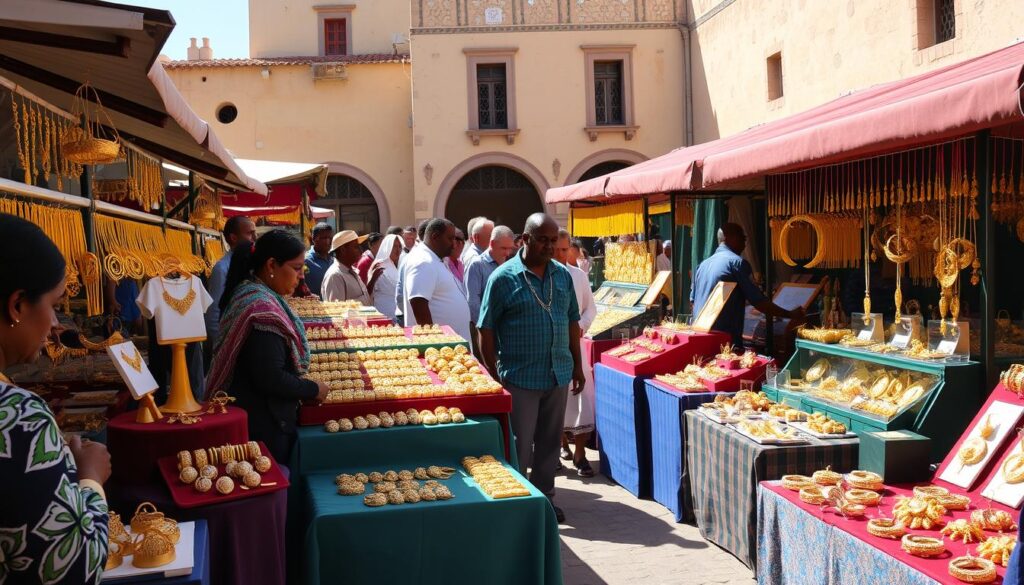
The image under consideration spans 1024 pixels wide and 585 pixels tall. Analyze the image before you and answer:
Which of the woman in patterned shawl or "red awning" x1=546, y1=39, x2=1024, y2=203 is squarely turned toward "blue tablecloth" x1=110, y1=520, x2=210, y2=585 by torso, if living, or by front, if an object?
the red awning

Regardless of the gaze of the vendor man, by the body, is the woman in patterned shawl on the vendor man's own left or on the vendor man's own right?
on the vendor man's own right

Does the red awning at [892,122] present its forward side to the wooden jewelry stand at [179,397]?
yes

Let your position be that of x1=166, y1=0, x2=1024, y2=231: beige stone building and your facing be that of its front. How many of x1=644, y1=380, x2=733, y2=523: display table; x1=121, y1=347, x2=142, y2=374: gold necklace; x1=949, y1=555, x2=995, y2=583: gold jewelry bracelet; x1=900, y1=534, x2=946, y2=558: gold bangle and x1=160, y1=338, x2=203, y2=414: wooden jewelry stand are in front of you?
5

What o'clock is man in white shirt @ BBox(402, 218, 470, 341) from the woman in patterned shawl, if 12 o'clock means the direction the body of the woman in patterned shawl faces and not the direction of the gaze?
The man in white shirt is roughly at 10 o'clock from the woman in patterned shawl.

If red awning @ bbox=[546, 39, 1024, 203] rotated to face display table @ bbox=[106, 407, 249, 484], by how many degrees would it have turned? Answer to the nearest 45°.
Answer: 0° — it already faces it

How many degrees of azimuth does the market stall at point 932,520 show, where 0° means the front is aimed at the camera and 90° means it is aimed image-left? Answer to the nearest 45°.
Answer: approximately 45°

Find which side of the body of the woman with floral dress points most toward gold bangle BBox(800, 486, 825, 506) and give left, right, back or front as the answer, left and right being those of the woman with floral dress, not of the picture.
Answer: front

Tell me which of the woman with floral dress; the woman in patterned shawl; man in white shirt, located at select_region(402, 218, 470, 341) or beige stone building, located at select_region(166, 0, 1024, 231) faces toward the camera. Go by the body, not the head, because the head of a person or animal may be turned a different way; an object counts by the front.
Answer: the beige stone building

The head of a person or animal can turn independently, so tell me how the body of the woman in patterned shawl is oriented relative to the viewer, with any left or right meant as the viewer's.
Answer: facing to the right of the viewer

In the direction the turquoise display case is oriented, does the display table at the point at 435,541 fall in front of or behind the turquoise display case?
in front

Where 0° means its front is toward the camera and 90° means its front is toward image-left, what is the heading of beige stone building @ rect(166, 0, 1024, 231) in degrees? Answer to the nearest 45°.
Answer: approximately 0°

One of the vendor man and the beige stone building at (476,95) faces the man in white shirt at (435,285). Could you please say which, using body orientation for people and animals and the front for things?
the beige stone building
